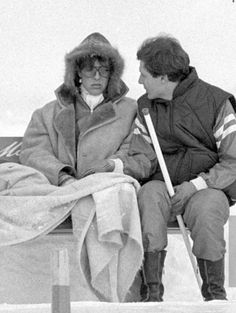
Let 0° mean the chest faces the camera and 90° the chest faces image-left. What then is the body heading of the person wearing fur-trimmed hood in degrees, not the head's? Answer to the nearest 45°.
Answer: approximately 0°
